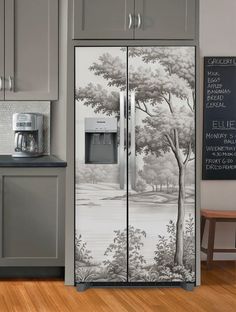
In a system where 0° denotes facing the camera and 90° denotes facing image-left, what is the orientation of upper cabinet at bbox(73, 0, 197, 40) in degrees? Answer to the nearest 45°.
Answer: approximately 0°

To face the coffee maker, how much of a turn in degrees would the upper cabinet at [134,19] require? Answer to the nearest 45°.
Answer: approximately 135° to its right

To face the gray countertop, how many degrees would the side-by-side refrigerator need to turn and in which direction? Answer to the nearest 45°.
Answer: approximately 90° to its right

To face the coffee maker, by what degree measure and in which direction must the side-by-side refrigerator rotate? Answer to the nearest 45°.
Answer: approximately 135° to its right

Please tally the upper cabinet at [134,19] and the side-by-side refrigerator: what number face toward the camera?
2

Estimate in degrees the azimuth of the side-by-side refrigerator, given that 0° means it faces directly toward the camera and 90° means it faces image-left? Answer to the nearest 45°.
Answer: approximately 0°

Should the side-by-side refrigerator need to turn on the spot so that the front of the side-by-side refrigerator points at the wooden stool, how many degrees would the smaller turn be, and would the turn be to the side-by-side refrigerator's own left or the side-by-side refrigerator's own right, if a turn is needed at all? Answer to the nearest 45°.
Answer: approximately 135° to the side-by-side refrigerator's own left
